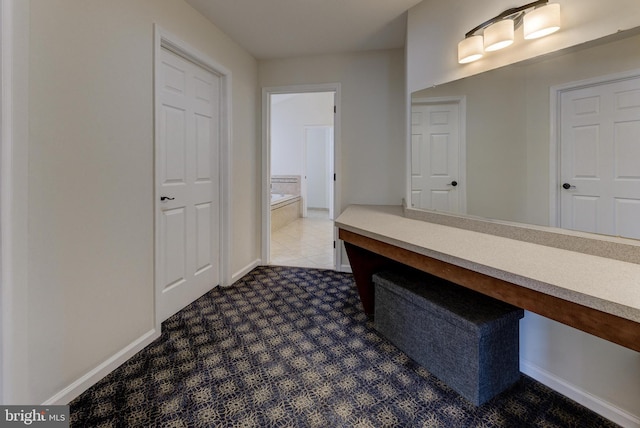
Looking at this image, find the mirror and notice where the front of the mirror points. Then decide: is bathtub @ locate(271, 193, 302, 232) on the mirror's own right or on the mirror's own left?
on the mirror's own right

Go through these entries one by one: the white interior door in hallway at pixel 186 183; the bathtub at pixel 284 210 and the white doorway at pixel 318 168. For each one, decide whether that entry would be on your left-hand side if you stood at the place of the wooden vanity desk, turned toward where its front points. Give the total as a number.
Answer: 0

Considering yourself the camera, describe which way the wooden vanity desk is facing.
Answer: facing the viewer and to the left of the viewer

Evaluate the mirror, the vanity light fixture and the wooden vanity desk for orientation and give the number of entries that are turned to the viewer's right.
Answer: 0

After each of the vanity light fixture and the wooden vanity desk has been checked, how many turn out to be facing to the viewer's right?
0

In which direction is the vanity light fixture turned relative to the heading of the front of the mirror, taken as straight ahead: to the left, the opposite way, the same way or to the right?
the same way

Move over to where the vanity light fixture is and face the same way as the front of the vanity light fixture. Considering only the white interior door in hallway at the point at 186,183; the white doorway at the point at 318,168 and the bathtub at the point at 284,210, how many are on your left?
0

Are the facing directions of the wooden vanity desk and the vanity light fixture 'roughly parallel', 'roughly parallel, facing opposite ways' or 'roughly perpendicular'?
roughly parallel

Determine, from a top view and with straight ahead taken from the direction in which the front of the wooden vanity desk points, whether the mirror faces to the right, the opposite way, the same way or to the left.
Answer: the same way

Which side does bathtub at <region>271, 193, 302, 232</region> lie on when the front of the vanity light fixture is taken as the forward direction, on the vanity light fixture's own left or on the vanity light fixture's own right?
on the vanity light fixture's own right
